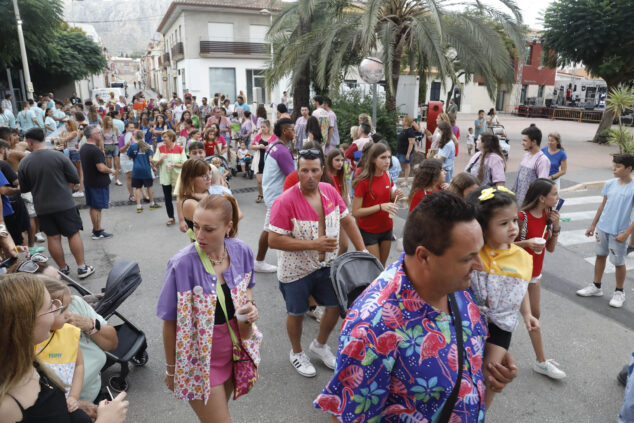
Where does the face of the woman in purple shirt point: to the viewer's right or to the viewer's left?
to the viewer's left

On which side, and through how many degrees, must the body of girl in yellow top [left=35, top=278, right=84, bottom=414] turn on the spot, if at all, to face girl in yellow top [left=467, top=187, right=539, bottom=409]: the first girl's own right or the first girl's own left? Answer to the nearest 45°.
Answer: approximately 90° to the first girl's own left

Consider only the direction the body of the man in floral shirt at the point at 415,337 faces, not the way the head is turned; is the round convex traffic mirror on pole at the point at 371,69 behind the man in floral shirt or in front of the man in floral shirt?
behind

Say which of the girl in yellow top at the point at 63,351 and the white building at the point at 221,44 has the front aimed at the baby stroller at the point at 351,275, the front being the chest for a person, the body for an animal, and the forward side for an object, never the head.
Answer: the white building

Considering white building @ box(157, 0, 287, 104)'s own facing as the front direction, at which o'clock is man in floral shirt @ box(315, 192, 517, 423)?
The man in floral shirt is roughly at 12 o'clock from the white building.

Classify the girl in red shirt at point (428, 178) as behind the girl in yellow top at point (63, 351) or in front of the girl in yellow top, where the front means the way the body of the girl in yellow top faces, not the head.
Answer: behind

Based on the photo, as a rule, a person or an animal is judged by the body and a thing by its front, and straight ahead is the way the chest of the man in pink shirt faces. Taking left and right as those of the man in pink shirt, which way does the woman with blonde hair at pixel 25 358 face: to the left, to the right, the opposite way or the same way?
to the left

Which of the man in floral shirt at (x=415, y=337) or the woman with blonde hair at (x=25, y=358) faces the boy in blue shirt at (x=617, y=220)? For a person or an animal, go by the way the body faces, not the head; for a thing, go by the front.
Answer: the woman with blonde hair

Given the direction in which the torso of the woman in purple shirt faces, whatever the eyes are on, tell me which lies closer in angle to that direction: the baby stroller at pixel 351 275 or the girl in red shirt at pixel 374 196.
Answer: the baby stroller

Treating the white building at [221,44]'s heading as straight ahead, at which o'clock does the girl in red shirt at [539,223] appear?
The girl in red shirt is roughly at 12 o'clock from the white building.

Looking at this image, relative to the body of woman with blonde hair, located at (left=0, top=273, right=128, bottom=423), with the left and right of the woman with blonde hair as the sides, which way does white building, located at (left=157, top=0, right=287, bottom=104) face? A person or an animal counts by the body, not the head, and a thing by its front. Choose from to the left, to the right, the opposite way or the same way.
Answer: to the right

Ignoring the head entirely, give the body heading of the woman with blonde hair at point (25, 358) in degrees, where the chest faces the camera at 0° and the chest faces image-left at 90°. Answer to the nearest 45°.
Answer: approximately 270°
